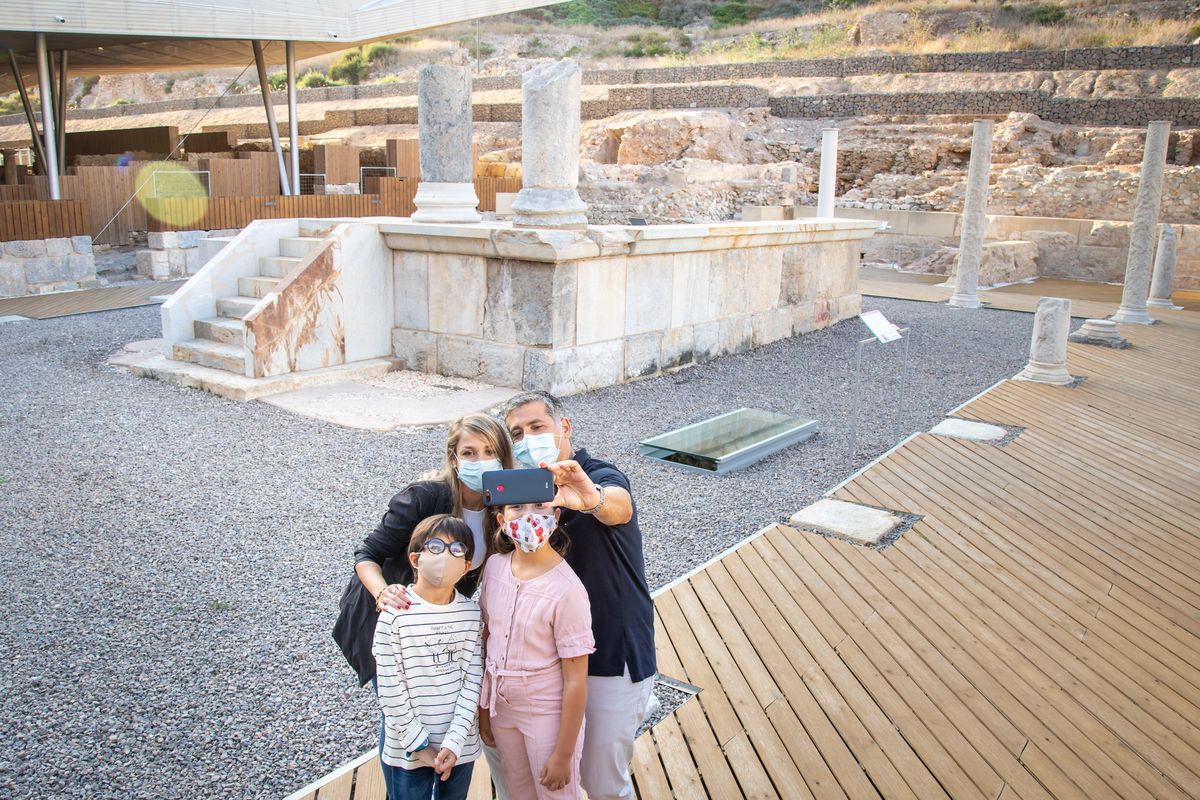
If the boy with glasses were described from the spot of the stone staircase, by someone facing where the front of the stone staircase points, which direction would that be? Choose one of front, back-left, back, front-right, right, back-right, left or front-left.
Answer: front-left

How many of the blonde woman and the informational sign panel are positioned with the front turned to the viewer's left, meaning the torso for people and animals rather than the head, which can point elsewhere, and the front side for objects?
0

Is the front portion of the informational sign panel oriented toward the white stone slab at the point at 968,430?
no

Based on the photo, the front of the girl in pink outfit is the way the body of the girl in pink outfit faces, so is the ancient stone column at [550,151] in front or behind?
behind

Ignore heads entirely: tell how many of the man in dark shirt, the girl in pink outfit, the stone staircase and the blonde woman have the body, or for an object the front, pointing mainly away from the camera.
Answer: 0

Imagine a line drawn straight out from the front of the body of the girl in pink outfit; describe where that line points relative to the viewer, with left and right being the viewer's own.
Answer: facing the viewer and to the left of the viewer

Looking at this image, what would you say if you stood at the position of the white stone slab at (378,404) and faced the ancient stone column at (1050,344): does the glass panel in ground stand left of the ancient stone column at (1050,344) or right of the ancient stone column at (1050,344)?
right

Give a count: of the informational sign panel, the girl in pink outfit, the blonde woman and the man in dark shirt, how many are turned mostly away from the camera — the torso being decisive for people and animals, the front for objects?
0

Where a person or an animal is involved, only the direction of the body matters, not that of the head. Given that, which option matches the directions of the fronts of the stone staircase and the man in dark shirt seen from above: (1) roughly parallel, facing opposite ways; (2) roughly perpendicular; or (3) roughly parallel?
roughly parallel

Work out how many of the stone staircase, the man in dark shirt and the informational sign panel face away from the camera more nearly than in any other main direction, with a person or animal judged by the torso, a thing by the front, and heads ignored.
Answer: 0

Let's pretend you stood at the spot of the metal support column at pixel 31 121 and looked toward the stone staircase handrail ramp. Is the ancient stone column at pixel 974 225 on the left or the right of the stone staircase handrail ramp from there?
left

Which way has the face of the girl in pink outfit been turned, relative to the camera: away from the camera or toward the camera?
toward the camera

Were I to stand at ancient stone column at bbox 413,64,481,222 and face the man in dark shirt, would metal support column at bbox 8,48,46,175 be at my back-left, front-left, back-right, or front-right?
back-right

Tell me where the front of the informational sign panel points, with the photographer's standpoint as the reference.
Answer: facing the viewer and to the right of the viewer

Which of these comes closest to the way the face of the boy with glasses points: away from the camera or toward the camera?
toward the camera

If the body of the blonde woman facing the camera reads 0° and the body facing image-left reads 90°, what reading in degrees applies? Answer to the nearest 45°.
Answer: approximately 315°
